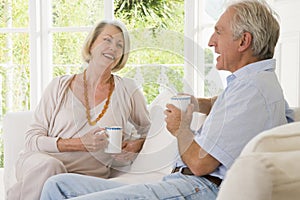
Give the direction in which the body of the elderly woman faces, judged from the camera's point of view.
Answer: toward the camera

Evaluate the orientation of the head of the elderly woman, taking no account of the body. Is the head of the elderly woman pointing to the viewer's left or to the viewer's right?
to the viewer's right
